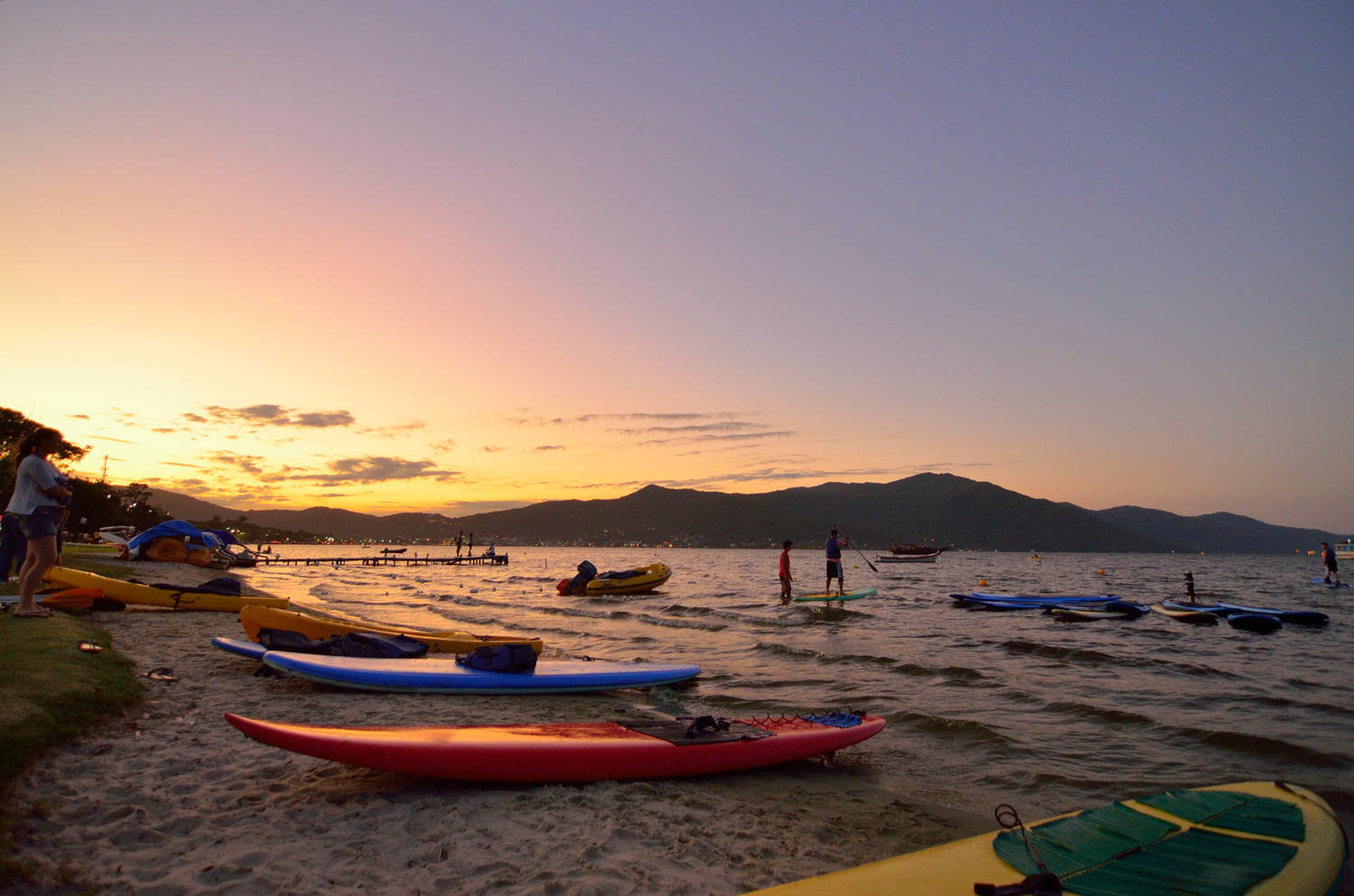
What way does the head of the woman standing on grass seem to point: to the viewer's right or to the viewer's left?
to the viewer's right

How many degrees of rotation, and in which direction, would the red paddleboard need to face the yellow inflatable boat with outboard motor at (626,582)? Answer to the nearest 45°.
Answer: approximately 90° to its right

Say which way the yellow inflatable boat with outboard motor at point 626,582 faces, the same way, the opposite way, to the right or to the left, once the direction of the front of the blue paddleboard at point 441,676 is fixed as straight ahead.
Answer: the opposite way

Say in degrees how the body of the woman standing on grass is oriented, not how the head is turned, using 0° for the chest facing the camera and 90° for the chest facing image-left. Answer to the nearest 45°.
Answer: approximately 270°

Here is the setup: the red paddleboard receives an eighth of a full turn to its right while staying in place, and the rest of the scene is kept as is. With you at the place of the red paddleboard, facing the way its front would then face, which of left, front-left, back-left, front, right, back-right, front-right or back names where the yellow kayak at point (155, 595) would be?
front

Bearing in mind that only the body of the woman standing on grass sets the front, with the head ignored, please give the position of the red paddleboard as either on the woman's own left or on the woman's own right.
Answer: on the woman's own right

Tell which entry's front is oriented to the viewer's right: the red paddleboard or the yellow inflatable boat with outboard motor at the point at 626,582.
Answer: the yellow inflatable boat with outboard motor

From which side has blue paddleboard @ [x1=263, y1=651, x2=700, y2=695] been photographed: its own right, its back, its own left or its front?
left

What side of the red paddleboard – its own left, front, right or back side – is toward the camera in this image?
left

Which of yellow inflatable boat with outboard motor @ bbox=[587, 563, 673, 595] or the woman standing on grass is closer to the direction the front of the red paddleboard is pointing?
the woman standing on grass

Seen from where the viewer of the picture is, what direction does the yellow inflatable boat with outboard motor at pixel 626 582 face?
facing to the right of the viewer
